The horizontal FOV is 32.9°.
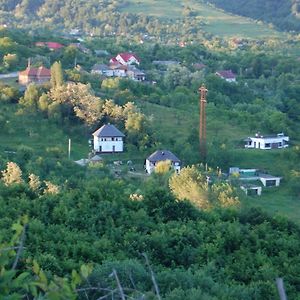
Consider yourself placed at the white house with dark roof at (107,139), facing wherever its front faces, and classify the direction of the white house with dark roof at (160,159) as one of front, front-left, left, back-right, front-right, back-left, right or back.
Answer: front-left

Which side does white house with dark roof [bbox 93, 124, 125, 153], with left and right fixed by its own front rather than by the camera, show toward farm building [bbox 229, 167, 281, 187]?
left

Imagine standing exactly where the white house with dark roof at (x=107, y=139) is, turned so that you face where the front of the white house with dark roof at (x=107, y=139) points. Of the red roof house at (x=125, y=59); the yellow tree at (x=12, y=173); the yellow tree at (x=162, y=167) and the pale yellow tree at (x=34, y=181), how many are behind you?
1

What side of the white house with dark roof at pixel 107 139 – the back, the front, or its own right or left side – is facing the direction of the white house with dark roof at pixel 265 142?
left

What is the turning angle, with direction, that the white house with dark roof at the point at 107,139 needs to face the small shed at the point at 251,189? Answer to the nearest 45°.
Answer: approximately 45° to its left

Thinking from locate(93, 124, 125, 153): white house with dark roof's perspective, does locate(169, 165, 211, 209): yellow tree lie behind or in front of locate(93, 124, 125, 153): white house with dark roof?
in front

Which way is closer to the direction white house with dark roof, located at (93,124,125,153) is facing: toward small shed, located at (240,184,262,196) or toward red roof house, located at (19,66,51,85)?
the small shed

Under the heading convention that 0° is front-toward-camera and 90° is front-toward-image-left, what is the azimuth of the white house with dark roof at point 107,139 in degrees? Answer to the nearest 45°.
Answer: approximately 0°

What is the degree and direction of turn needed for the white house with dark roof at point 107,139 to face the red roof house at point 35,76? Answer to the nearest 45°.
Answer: approximately 135° to its right

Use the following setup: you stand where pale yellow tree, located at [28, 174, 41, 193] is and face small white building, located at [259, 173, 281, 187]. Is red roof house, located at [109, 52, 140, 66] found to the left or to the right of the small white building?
left
